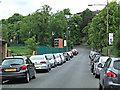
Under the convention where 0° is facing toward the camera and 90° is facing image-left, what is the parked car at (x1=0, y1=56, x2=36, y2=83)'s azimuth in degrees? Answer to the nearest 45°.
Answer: approximately 225°
